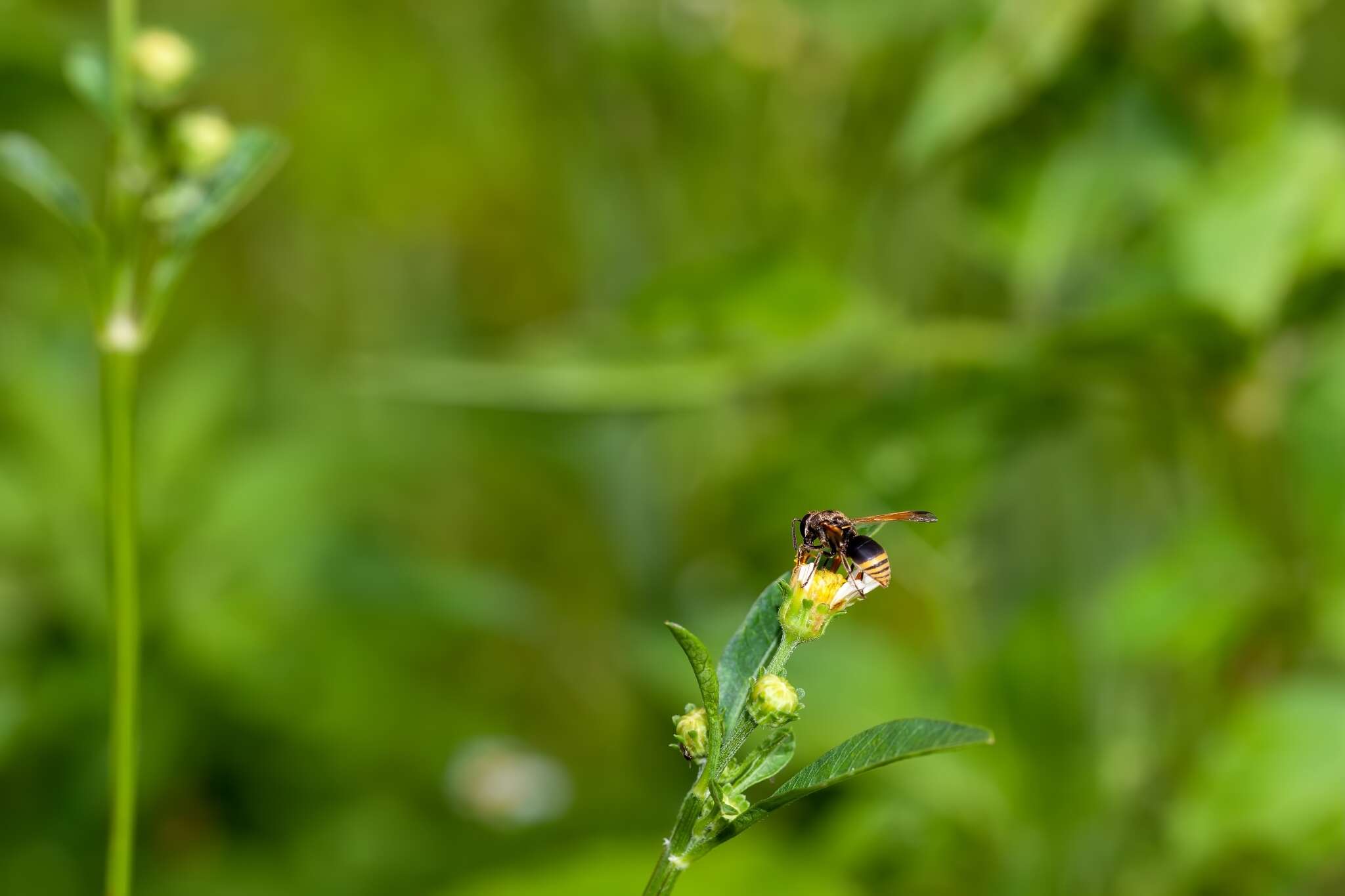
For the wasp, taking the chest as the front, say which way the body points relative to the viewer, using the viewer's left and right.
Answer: facing to the left of the viewer
